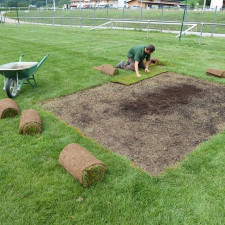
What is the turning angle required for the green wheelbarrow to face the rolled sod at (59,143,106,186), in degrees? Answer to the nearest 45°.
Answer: approximately 45° to its left

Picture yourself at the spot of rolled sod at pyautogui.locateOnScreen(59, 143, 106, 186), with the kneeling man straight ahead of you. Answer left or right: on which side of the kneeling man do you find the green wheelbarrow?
left

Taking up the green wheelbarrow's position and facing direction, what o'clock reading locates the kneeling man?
The kneeling man is roughly at 7 o'clock from the green wheelbarrow.

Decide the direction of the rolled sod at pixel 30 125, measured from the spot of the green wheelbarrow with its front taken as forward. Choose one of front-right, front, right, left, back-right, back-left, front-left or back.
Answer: front-left

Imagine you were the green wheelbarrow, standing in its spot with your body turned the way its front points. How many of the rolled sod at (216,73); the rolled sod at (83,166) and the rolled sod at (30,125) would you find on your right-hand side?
0

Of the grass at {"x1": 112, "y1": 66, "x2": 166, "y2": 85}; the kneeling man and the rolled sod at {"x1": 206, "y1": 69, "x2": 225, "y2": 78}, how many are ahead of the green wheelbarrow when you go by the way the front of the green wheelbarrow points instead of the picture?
0

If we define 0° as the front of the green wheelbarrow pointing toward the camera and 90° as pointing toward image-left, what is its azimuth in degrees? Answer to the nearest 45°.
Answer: approximately 45°

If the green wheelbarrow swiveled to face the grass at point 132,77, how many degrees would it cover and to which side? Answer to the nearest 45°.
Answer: approximately 135° to its left

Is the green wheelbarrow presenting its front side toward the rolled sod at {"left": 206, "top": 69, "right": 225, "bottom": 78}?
no

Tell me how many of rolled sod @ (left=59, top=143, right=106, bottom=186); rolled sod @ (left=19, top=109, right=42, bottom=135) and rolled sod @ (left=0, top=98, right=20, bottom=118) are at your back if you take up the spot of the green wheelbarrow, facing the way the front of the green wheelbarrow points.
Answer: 0

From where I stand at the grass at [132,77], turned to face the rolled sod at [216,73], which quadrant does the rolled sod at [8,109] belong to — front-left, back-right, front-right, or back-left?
back-right
